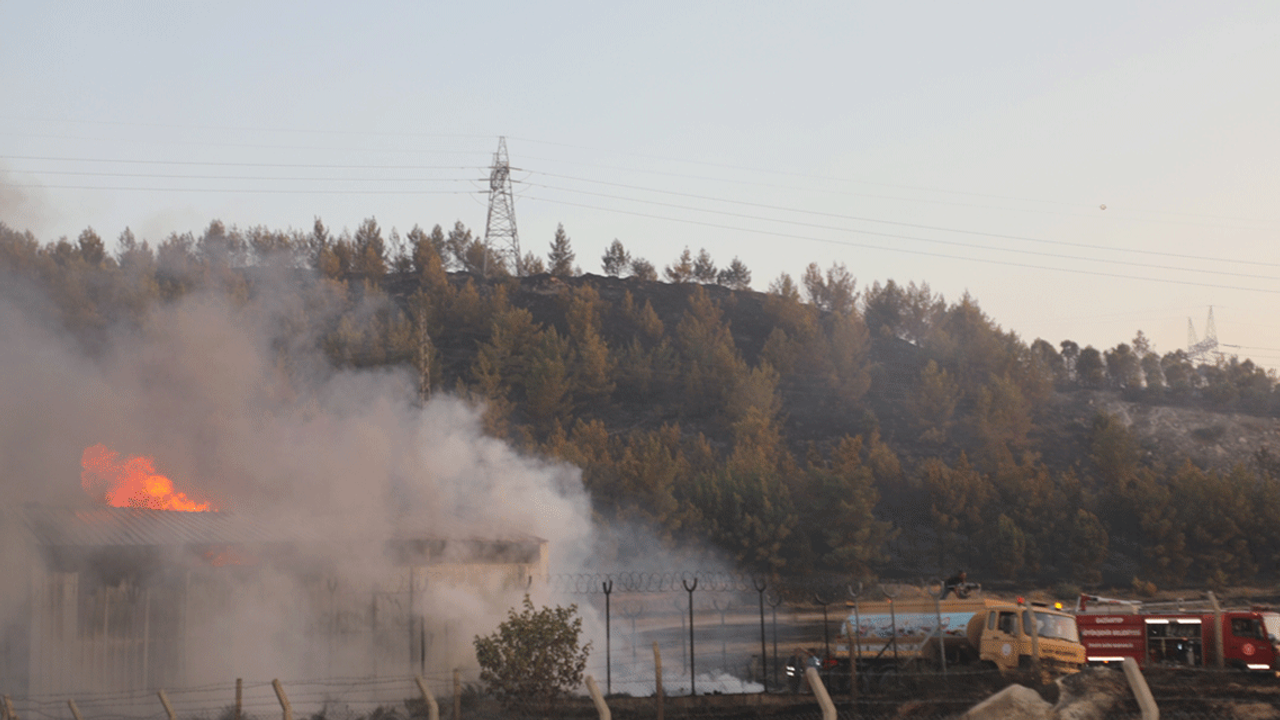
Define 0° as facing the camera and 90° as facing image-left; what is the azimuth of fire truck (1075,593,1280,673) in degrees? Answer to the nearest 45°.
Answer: approximately 270°

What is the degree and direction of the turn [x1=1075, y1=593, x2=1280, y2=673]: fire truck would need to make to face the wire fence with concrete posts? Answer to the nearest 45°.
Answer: approximately 135° to its right

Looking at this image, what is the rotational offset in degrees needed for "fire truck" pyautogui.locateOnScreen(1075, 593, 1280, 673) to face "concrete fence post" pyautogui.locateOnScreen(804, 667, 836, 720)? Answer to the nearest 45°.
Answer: approximately 90° to its right

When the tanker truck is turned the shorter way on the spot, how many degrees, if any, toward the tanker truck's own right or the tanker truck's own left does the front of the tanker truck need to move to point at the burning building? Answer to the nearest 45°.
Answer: approximately 135° to the tanker truck's own right

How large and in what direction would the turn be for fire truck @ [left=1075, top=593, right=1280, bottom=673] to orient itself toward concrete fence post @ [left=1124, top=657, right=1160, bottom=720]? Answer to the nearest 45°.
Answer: approximately 90° to its right

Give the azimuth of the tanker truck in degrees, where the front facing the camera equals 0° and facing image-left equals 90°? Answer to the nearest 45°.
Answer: approximately 315°

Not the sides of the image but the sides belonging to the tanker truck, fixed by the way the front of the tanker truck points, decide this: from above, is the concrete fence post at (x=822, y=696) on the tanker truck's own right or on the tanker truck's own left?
on the tanker truck's own right
